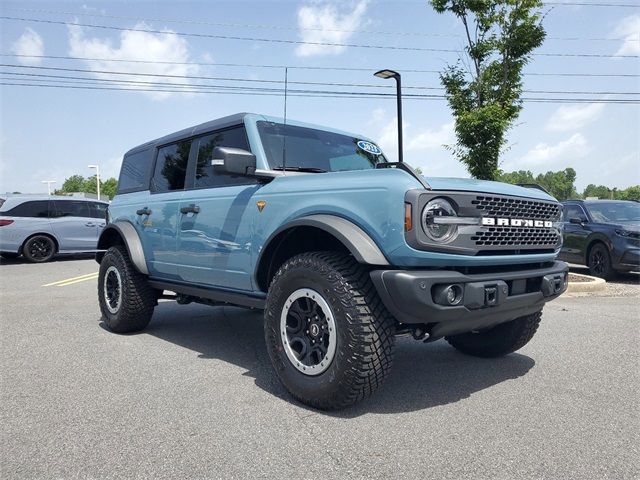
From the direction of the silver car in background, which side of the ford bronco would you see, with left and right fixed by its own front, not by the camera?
back

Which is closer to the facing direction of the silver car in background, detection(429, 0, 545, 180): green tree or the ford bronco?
the green tree

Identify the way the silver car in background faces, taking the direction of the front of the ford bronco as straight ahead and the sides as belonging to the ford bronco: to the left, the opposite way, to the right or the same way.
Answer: to the left

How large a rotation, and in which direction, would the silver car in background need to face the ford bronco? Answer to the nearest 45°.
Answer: approximately 90° to its right

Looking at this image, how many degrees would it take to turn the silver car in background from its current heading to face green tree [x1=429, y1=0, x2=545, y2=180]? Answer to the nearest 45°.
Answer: approximately 45° to its right

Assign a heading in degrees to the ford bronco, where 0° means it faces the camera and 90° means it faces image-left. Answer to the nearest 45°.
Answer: approximately 315°

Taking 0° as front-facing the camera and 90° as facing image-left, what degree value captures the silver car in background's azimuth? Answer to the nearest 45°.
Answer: approximately 270°

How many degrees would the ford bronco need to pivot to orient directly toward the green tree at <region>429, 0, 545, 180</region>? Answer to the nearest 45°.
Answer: approximately 90° to its left

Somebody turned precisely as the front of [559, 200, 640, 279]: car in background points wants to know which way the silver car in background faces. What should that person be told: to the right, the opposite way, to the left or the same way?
to the left
